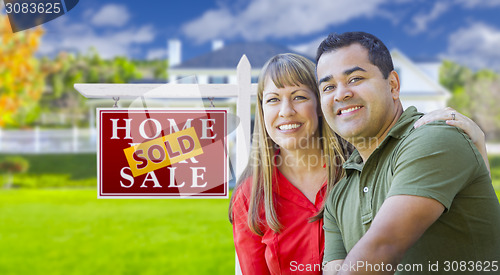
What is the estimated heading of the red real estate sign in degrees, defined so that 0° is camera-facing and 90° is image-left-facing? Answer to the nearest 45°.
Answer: approximately 0°

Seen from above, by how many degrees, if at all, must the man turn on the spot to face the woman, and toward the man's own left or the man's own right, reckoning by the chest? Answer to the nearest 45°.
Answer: approximately 90° to the man's own right

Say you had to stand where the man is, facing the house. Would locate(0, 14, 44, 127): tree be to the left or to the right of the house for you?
left

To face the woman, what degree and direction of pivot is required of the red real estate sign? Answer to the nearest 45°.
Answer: approximately 45° to its left

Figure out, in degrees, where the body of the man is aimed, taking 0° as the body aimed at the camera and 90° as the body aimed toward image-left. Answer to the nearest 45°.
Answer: approximately 45°

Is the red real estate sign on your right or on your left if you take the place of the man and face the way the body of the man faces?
on your right
